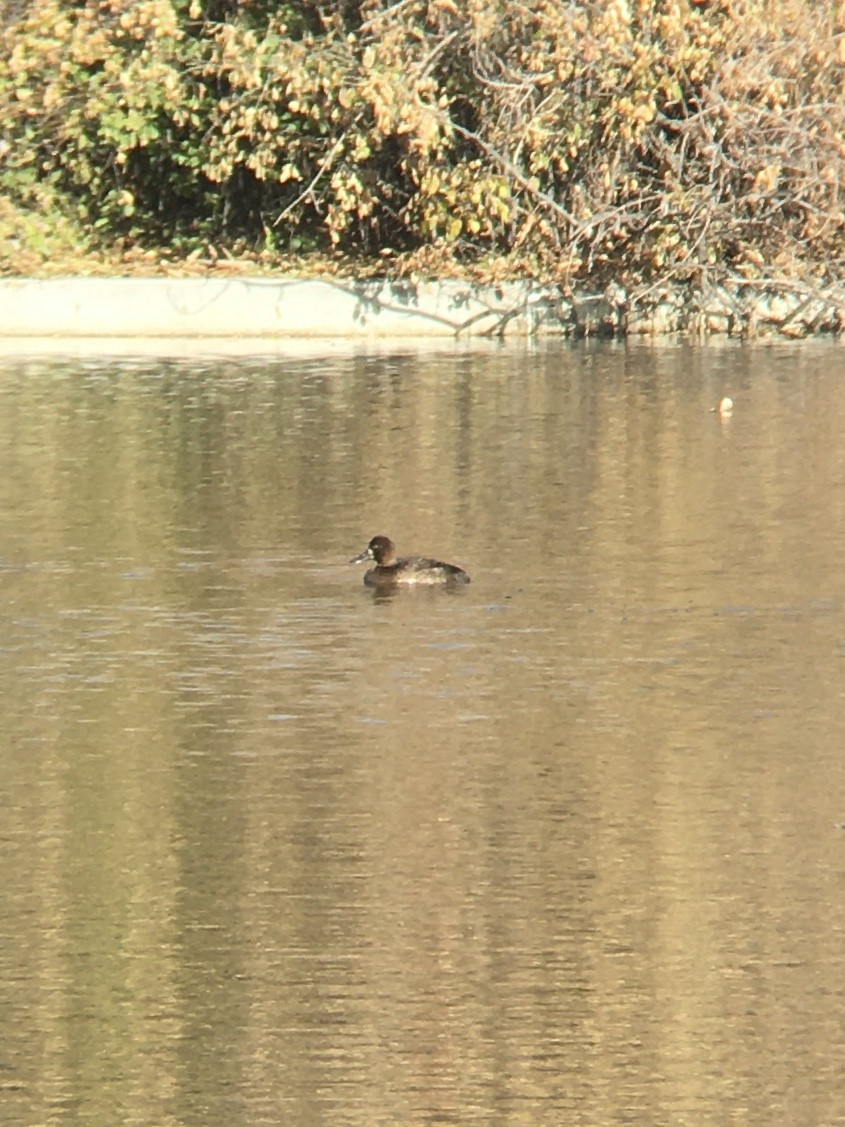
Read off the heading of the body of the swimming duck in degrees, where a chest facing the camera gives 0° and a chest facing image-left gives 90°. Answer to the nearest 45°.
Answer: approximately 90°
